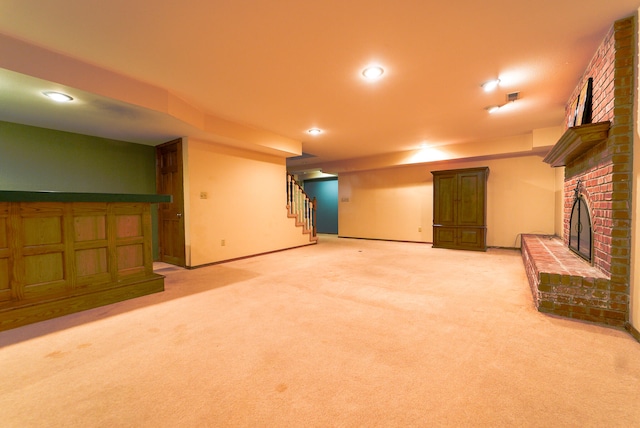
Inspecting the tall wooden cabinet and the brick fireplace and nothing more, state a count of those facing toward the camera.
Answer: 1

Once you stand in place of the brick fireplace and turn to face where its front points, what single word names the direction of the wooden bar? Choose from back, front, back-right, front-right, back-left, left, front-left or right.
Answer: front-left

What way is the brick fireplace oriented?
to the viewer's left

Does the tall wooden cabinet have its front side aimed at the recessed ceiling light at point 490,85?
yes

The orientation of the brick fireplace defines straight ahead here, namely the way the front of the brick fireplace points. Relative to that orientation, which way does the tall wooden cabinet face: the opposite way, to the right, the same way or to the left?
to the left

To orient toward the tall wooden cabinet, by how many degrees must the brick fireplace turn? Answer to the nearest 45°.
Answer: approximately 45° to its right

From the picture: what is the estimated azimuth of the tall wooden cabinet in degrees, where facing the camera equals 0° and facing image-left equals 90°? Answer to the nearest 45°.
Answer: approximately 0°

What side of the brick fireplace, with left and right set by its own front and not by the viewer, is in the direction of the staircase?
front

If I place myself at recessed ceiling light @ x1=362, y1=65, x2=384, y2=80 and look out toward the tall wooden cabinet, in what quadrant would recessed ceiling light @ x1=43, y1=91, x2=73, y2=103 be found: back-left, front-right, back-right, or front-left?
back-left
